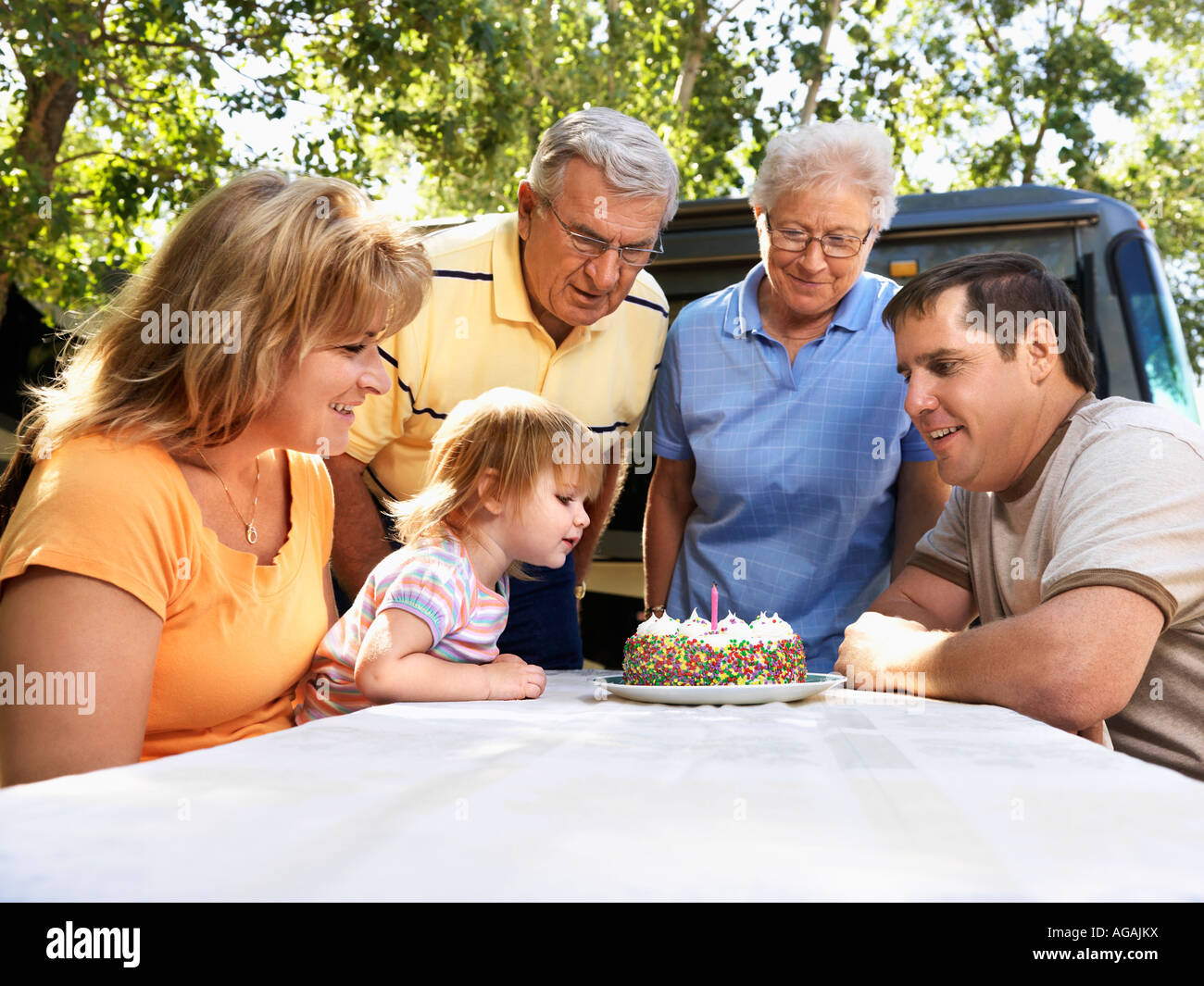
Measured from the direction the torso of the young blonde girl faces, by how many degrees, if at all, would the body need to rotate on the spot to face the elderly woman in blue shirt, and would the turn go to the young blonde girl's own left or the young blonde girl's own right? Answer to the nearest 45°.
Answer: approximately 45° to the young blonde girl's own left

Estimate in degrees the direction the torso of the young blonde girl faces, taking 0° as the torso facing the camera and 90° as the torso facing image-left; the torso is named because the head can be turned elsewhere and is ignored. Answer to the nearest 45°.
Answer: approximately 270°

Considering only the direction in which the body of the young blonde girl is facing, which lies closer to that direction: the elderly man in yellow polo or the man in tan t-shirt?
the man in tan t-shirt

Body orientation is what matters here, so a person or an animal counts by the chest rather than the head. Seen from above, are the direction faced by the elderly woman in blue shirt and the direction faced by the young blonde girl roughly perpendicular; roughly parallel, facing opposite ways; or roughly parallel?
roughly perpendicular

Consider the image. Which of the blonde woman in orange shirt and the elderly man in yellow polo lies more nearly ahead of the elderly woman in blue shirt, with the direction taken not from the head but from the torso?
the blonde woman in orange shirt

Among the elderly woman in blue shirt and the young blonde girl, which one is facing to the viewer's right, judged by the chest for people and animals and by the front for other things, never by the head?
the young blonde girl

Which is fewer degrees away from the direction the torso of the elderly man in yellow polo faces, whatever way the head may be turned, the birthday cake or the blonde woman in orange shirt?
the birthday cake

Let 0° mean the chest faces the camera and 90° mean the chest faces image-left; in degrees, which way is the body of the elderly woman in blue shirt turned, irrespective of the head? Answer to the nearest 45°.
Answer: approximately 0°

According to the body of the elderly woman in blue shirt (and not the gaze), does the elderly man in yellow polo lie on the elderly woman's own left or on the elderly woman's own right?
on the elderly woman's own right

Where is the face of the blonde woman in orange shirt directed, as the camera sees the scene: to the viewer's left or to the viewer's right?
to the viewer's right

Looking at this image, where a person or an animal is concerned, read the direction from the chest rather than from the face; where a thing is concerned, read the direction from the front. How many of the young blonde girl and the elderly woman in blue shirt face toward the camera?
1

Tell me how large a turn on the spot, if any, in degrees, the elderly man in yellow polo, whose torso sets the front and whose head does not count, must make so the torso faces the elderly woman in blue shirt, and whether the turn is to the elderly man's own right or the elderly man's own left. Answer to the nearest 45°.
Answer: approximately 45° to the elderly man's own left
